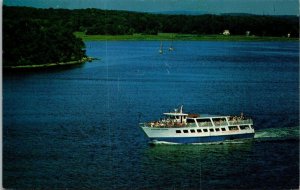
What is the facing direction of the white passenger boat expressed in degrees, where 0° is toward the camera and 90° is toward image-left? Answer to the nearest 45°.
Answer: approximately 90°
